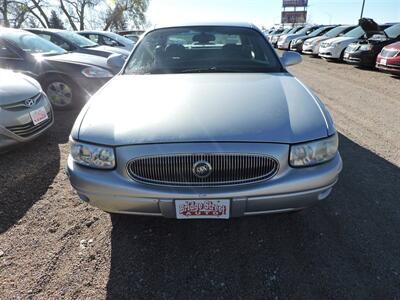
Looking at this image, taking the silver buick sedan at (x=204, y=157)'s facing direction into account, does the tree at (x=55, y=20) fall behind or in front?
behind

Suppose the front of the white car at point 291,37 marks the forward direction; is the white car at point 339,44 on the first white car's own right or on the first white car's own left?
on the first white car's own left

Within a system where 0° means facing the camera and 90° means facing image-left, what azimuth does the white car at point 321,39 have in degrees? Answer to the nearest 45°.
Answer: approximately 45°

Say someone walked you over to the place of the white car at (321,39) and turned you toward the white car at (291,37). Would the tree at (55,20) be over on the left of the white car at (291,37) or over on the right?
left

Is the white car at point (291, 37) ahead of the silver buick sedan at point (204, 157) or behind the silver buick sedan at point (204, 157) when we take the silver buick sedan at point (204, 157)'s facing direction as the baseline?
behind

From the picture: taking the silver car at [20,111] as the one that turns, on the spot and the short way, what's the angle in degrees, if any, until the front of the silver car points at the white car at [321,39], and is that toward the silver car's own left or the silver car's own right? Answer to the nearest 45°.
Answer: approximately 90° to the silver car's own left

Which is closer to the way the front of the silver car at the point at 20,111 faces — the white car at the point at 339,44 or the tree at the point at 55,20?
the white car

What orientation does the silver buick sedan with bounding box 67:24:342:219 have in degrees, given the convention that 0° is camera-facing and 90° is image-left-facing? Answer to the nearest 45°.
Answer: approximately 0°
